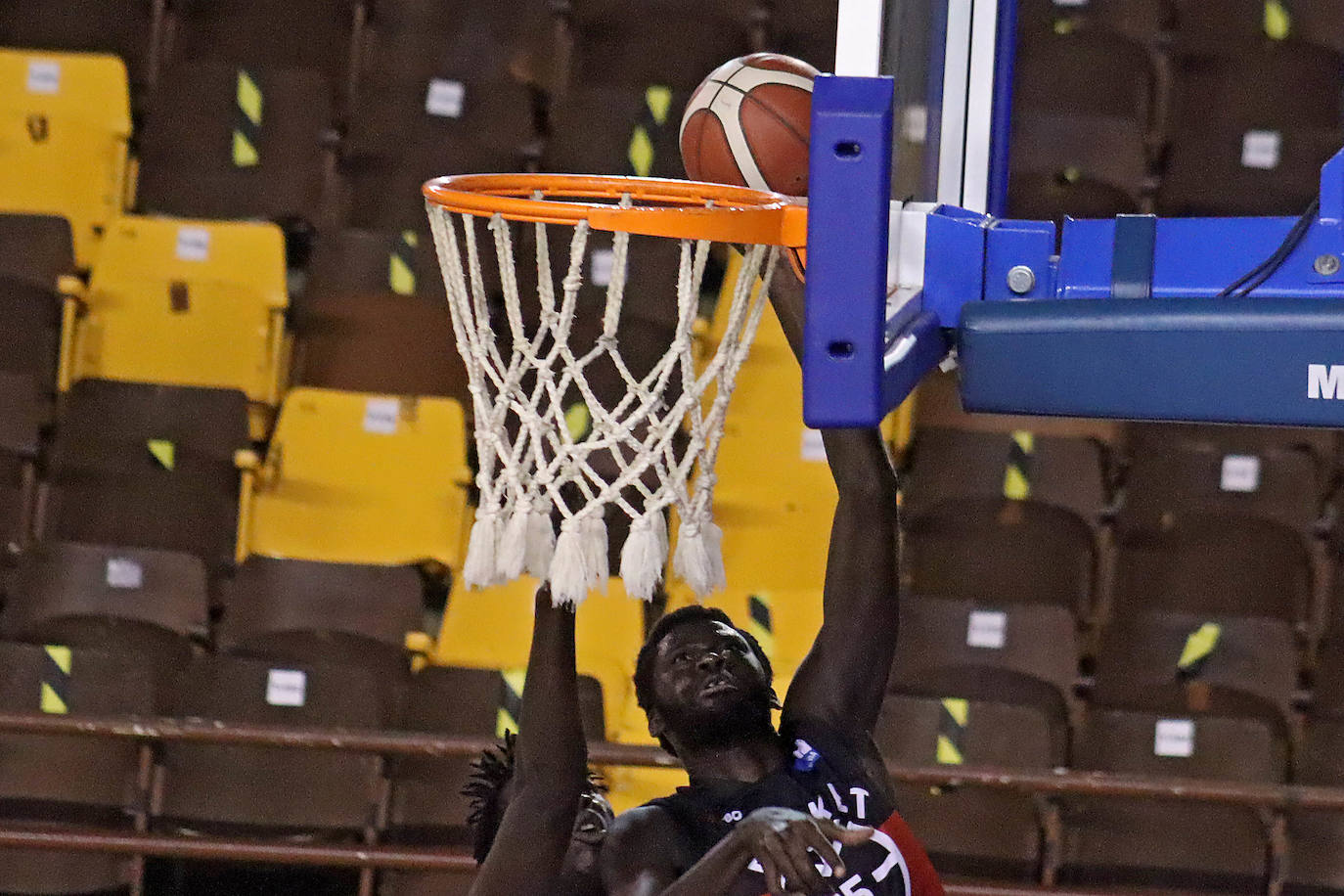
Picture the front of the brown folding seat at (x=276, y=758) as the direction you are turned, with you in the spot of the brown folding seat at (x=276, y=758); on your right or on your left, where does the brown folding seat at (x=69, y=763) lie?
on your right

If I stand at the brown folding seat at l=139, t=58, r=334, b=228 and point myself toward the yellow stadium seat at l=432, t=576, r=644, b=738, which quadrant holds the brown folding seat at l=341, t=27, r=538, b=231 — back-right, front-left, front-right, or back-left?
front-left

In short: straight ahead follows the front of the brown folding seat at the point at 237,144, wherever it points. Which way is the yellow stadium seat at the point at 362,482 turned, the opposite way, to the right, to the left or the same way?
the same way

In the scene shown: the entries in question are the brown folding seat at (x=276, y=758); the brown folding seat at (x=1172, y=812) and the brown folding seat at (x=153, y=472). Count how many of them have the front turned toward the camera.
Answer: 3

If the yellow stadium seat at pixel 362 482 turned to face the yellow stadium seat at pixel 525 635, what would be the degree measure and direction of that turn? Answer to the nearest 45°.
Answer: approximately 45° to its left

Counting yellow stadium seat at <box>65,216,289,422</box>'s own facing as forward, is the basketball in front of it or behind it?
in front

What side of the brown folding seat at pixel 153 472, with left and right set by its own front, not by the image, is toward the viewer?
front

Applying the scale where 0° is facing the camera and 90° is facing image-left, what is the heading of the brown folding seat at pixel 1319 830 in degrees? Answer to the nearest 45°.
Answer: approximately 0°

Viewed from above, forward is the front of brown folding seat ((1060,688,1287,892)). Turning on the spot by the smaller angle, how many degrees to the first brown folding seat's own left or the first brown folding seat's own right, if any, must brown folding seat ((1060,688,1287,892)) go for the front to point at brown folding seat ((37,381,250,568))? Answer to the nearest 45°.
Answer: approximately 90° to the first brown folding seat's own right

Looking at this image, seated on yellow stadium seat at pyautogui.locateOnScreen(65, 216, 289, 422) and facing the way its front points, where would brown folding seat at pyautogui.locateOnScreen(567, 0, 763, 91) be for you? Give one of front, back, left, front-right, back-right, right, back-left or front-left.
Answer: left

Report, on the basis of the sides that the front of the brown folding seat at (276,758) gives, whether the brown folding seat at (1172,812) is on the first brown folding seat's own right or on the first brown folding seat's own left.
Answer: on the first brown folding seat's own left

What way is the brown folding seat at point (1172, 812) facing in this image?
toward the camera

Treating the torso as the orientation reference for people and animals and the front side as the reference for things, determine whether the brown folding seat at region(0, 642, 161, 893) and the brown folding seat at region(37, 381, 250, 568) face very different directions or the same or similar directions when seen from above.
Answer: same or similar directions

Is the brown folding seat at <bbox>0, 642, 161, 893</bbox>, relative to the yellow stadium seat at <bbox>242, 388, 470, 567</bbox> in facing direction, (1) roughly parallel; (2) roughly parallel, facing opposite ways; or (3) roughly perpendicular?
roughly parallel

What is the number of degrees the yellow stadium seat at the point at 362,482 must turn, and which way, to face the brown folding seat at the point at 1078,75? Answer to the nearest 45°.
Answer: approximately 90° to its left

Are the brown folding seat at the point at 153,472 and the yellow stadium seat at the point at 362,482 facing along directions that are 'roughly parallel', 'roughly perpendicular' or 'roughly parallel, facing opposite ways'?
roughly parallel

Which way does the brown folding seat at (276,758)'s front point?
toward the camera

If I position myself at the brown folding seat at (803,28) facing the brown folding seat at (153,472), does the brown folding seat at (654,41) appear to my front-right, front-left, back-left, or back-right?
front-right
